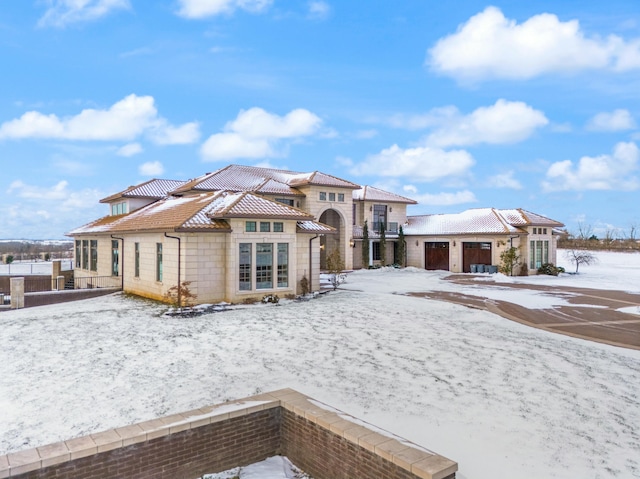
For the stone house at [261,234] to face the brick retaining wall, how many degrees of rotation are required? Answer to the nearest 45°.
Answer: approximately 45° to its right

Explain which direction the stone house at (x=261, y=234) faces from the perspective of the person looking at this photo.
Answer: facing the viewer and to the right of the viewer
